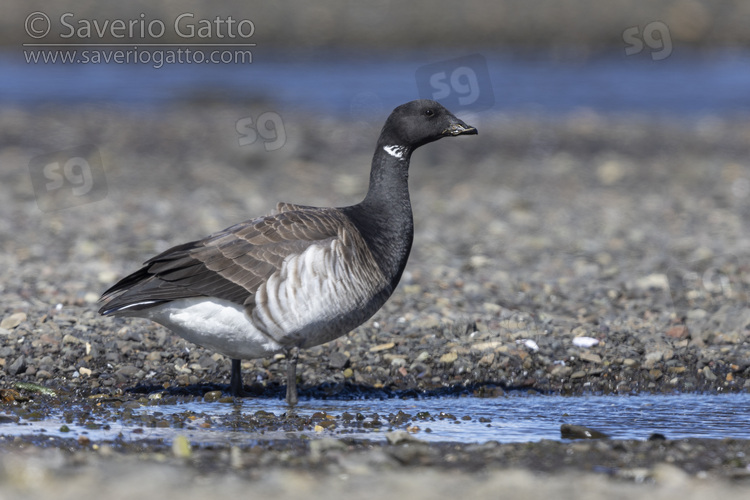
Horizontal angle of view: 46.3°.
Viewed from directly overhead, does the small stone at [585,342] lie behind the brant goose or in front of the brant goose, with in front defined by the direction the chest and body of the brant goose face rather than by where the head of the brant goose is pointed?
in front

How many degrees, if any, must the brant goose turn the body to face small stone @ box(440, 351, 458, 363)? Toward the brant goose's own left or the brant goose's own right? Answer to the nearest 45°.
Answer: approximately 45° to the brant goose's own left

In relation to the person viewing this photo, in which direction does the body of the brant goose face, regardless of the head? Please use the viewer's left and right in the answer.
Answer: facing to the right of the viewer

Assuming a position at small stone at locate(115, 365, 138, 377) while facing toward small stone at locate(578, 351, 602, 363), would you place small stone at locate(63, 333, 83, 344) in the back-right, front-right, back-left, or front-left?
back-left

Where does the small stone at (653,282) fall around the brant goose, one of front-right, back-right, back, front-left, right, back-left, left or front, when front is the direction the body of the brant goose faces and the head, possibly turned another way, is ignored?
front-left

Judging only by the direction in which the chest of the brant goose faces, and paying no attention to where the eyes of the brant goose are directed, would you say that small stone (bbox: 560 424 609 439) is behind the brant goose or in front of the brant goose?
in front

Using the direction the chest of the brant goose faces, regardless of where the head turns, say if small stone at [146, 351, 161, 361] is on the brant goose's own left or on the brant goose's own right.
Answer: on the brant goose's own left

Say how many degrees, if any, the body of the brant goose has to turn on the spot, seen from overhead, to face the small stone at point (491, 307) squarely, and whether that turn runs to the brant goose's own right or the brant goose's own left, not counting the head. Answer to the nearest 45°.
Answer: approximately 45° to the brant goose's own left

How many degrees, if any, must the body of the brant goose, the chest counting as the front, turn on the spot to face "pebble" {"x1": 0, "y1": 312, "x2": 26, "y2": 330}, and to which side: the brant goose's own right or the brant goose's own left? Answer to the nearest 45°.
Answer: approximately 135° to the brant goose's own left

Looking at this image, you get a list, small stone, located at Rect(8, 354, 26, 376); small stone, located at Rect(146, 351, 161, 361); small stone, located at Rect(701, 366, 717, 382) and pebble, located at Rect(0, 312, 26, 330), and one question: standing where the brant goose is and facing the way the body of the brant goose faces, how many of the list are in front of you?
1

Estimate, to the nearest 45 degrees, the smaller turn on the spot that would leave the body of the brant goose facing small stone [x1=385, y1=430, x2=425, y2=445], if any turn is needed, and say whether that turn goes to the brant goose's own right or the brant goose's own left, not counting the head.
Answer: approximately 45° to the brant goose's own right

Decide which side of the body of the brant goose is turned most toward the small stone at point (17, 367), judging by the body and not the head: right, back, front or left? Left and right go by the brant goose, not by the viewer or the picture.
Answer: back
